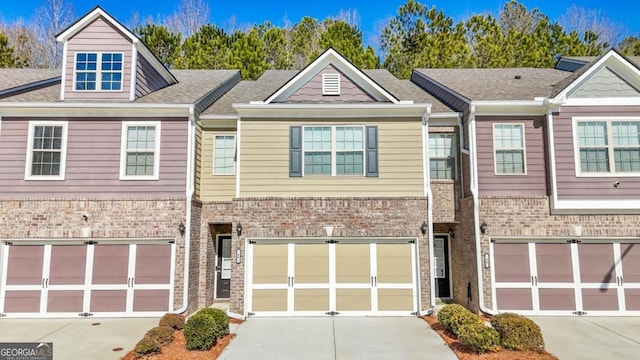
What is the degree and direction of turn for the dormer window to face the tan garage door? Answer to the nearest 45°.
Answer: approximately 45° to its left

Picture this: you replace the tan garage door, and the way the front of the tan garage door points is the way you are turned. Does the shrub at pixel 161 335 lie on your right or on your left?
on your right

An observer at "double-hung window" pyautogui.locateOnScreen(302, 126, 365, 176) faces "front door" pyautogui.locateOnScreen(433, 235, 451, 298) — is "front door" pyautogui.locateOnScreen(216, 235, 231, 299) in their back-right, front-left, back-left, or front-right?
back-left

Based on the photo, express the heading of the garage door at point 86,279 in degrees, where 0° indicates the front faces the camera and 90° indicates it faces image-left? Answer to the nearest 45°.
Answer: approximately 0°

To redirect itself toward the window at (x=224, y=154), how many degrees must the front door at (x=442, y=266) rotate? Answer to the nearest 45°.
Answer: approximately 45° to its right

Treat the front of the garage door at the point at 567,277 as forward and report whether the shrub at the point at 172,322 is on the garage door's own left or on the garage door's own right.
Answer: on the garage door's own right

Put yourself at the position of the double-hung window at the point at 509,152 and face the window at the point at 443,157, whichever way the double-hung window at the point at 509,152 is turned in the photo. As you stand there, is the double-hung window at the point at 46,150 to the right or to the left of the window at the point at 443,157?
left
